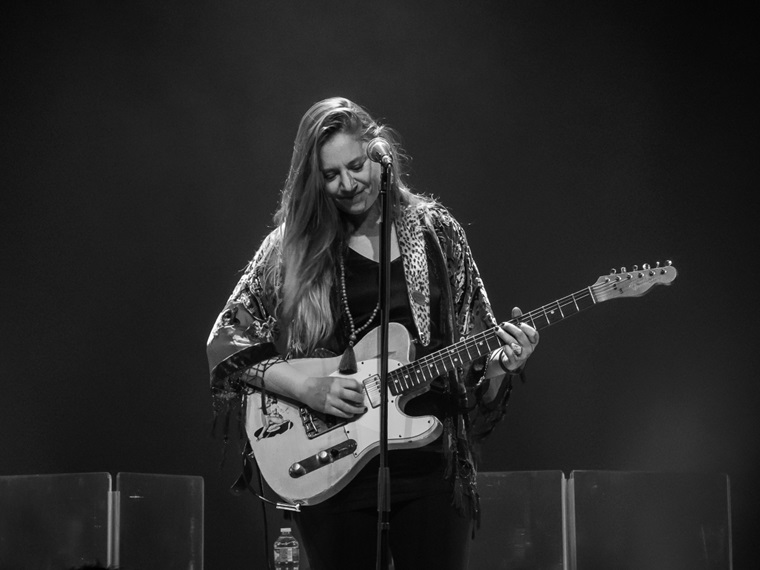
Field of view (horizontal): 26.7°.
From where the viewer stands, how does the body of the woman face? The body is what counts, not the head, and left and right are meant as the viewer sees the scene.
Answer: facing the viewer

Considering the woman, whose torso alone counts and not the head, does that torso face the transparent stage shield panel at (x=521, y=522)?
no

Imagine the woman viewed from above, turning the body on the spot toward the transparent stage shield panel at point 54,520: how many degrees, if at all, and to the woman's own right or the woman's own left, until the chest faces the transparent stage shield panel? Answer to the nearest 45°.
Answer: approximately 135° to the woman's own right
